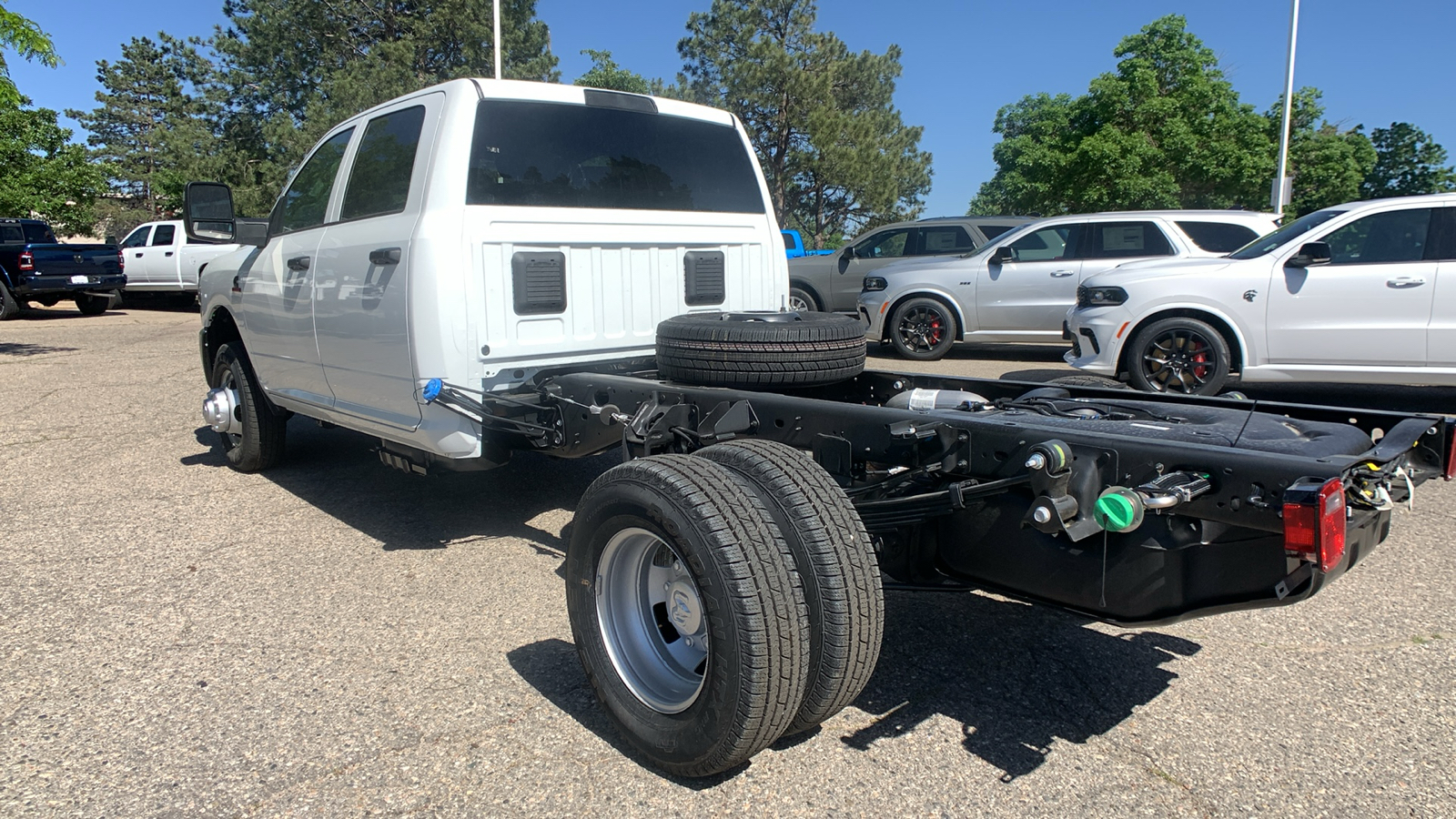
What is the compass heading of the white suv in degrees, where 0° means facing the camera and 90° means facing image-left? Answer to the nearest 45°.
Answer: approximately 90°

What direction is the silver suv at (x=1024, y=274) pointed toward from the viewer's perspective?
to the viewer's left

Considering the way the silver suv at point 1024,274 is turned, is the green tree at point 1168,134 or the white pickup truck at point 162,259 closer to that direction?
the white pickup truck

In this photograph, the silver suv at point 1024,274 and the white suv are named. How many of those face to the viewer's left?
2

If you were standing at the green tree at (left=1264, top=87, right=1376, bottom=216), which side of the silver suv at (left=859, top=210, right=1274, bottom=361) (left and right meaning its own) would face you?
right

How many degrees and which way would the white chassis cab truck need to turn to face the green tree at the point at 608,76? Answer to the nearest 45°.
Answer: approximately 45° to its right

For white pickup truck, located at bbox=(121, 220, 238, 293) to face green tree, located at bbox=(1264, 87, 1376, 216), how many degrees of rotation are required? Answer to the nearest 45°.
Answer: approximately 180°

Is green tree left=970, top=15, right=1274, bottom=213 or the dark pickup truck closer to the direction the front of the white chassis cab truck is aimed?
the dark pickup truck

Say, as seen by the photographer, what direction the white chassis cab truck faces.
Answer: facing away from the viewer and to the left of the viewer

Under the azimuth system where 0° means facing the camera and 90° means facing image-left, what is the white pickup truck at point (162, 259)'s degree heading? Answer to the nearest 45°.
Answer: approximately 90°

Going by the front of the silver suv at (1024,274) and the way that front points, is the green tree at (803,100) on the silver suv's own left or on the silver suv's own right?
on the silver suv's own right
